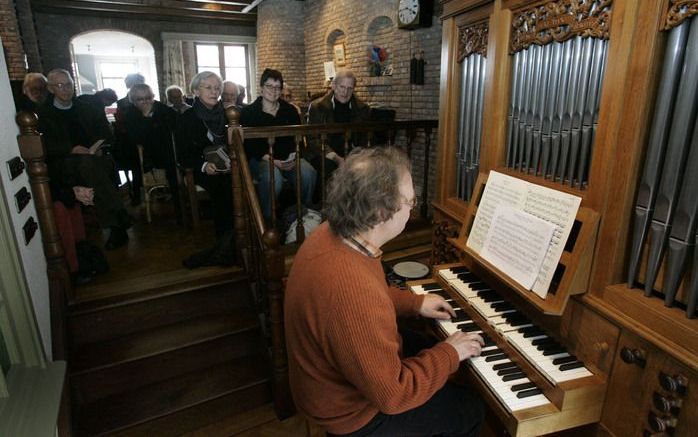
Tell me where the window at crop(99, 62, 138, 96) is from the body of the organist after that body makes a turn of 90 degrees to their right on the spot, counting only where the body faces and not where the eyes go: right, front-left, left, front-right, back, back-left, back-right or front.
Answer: back

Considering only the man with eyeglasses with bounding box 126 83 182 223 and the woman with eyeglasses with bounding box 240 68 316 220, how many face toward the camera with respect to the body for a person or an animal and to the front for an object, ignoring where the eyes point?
2

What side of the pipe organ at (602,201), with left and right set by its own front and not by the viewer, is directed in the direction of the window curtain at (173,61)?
right

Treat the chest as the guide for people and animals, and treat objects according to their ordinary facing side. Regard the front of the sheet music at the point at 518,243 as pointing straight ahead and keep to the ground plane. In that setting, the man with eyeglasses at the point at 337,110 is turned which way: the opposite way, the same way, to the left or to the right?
to the left

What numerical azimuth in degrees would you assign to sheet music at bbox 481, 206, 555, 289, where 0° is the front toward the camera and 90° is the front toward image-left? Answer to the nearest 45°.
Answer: approximately 45°

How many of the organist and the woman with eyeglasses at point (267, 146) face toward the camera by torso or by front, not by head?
1

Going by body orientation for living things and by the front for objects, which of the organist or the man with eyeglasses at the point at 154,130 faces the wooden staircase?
the man with eyeglasses

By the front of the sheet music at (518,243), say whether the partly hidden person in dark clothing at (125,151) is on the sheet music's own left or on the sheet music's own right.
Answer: on the sheet music's own right

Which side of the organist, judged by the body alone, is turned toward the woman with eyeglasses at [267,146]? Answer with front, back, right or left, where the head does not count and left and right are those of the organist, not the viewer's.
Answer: left

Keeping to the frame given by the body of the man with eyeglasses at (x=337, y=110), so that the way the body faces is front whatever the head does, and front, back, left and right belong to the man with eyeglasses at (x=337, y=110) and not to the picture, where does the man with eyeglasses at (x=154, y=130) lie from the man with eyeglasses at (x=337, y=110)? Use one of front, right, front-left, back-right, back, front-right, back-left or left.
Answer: right

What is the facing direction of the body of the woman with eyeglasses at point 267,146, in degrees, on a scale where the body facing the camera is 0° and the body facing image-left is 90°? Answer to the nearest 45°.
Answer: approximately 0°

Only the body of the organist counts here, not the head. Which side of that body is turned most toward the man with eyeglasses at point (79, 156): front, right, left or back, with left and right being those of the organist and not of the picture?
left

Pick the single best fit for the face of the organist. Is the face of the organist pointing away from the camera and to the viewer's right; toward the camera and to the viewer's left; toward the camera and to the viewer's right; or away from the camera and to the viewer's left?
away from the camera and to the viewer's right

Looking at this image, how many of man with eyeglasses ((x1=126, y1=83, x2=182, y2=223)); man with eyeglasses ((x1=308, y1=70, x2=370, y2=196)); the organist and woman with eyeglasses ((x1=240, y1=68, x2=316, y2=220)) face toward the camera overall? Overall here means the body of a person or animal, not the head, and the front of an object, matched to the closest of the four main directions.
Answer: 3

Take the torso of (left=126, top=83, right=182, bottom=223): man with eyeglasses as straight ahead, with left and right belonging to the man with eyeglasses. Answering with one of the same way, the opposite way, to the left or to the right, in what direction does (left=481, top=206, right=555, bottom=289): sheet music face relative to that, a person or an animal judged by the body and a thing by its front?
to the right
